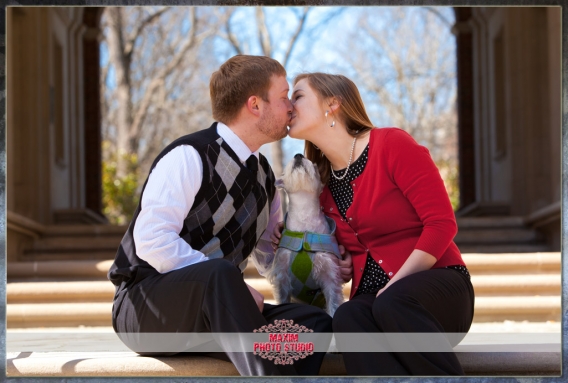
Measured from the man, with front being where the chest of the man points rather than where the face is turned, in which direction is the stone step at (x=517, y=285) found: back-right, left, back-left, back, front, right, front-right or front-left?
left

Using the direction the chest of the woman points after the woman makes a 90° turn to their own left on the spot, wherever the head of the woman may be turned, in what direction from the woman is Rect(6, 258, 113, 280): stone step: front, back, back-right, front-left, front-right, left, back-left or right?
back

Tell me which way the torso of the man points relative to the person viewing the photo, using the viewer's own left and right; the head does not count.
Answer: facing the viewer and to the right of the viewer

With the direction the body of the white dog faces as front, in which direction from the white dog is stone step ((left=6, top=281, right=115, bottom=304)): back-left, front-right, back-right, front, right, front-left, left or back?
back-right

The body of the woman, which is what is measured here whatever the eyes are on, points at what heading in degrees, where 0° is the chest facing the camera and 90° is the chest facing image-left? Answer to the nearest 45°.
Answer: approximately 45°

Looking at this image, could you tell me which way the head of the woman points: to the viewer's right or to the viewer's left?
to the viewer's left

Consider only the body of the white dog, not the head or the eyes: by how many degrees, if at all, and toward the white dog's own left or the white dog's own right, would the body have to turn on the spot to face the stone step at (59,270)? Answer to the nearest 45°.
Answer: approximately 135° to the white dog's own right

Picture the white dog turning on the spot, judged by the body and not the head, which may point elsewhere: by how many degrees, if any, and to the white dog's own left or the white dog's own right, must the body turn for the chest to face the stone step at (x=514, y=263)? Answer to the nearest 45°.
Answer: approximately 135° to the white dog's own left

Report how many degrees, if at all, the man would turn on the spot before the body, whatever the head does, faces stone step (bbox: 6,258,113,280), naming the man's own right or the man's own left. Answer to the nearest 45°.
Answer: approximately 180°

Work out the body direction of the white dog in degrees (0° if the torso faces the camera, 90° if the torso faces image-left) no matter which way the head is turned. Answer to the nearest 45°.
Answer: approximately 0°

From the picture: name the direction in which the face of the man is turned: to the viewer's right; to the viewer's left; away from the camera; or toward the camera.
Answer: to the viewer's right

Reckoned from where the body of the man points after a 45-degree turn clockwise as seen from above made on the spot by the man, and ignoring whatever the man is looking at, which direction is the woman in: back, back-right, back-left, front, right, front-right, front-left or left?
left
